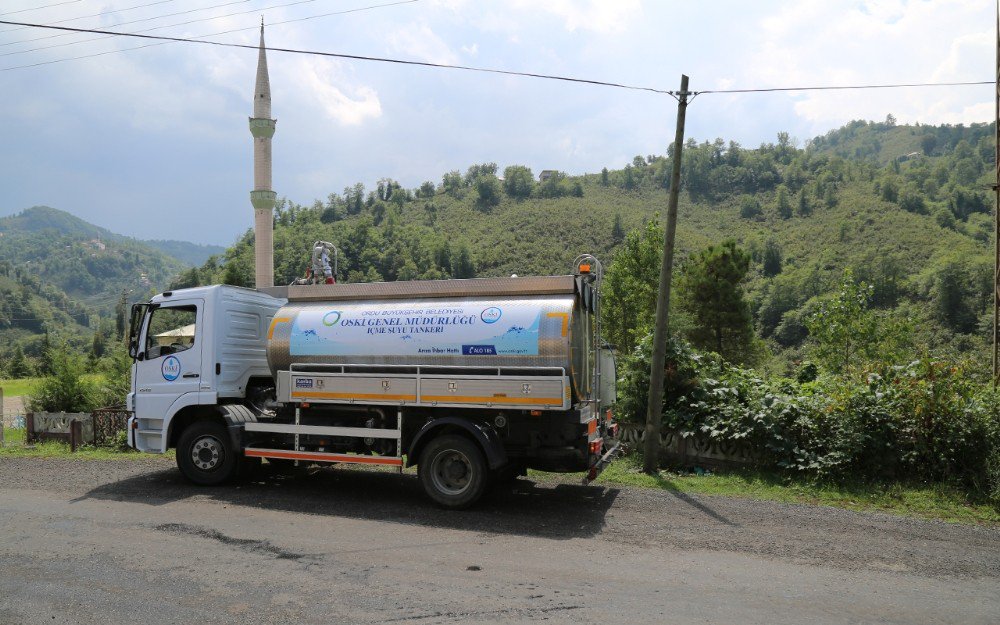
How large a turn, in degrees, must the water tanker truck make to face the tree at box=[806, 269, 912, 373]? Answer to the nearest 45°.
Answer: approximately 90° to its right

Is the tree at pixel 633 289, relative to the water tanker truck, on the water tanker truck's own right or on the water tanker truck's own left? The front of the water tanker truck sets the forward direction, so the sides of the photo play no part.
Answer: on the water tanker truck's own right

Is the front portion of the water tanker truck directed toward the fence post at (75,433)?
yes

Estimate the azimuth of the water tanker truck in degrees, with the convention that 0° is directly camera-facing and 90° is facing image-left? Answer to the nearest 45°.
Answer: approximately 135°

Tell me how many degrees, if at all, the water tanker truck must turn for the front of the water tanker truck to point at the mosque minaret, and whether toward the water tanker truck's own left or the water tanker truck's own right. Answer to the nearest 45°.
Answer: approximately 45° to the water tanker truck's own right

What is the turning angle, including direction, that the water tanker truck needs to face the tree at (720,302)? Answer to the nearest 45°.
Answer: approximately 90° to its right

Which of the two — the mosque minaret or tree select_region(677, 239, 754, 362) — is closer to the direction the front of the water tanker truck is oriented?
the mosque minaret

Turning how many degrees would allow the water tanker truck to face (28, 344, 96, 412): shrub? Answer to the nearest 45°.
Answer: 0° — it already faces it
